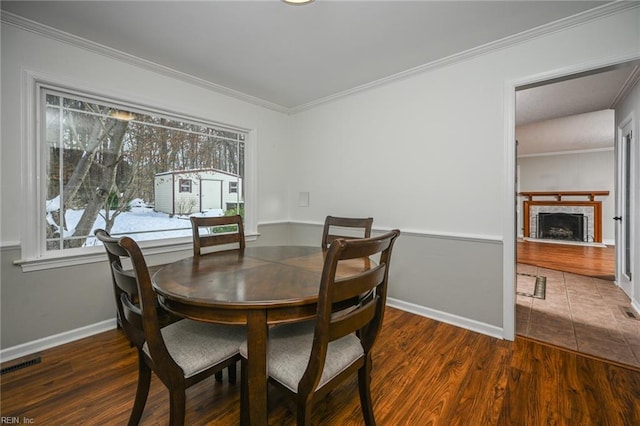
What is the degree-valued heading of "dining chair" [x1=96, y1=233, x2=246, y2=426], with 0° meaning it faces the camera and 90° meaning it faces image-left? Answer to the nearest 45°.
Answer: approximately 225°

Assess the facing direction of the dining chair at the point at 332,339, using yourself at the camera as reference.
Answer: facing away from the viewer and to the left of the viewer

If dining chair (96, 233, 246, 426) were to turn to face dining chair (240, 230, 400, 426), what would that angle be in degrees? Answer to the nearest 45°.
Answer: approximately 90° to its right

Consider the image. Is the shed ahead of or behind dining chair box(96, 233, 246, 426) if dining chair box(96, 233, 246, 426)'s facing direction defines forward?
ahead

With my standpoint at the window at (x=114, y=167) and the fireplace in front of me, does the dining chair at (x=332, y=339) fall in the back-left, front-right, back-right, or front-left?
front-right

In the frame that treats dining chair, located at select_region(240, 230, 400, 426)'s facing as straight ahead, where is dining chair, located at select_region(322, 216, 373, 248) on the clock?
dining chair, located at select_region(322, 216, 373, 248) is roughly at 2 o'clock from dining chair, located at select_region(240, 230, 400, 426).

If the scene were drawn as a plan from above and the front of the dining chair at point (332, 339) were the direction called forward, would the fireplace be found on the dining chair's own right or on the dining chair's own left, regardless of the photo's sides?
on the dining chair's own right

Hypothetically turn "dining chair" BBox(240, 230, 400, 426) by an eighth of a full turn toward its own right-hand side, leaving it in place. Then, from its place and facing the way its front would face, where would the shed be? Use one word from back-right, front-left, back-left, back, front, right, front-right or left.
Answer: front-left

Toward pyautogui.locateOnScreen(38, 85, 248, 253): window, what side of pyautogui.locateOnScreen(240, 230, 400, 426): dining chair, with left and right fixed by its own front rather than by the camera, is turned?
front

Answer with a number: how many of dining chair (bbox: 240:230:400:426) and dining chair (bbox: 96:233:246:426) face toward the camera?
0

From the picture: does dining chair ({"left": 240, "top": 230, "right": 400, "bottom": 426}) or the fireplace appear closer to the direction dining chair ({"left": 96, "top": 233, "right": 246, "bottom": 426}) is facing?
the fireplace

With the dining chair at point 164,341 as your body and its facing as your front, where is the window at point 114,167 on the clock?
The window is roughly at 10 o'clock from the dining chair.
